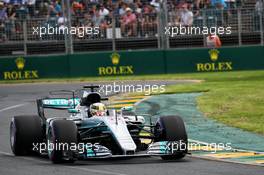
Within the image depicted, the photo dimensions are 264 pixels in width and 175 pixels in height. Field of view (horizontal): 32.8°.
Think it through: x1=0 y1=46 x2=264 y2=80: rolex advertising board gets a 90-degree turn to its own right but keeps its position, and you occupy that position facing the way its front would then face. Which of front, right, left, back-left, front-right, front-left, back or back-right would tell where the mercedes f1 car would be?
left

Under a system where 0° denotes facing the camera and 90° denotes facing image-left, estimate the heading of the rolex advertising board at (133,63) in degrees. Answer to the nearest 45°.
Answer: approximately 0°
